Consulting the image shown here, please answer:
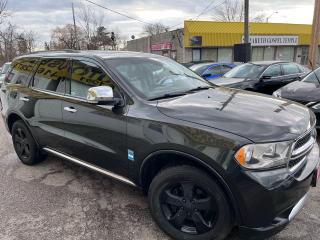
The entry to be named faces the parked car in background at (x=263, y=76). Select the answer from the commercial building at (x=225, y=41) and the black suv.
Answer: the commercial building

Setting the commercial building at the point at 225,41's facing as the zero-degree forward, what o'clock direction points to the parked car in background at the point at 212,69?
The parked car in background is roughly at 12 o'clock from the commercial building.

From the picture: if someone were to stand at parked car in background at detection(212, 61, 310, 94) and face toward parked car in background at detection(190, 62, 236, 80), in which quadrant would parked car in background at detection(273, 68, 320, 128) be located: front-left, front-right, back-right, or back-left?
back-left

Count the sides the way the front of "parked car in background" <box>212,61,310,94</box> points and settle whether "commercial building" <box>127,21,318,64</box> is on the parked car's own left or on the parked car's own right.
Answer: on the parked car's own right

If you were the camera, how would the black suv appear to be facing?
facing the viewer and to the right of the viewer

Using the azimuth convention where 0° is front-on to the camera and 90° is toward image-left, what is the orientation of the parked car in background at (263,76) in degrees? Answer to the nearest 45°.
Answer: approximately 45°

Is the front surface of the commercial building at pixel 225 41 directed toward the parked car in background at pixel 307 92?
yes

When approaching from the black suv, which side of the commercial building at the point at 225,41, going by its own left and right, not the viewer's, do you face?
front

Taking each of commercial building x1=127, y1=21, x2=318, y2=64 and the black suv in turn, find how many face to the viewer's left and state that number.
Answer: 0

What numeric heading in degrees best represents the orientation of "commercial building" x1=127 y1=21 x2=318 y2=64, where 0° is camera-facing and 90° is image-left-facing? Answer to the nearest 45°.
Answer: approximately 0°

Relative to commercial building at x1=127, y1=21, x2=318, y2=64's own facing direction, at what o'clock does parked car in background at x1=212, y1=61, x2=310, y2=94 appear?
The parked car in background is roughly at 12 o'clock from the commercial building.

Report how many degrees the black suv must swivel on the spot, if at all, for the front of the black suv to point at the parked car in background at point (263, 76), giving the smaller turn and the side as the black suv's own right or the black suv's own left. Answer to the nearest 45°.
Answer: approximately 90° to the black suv's own left
